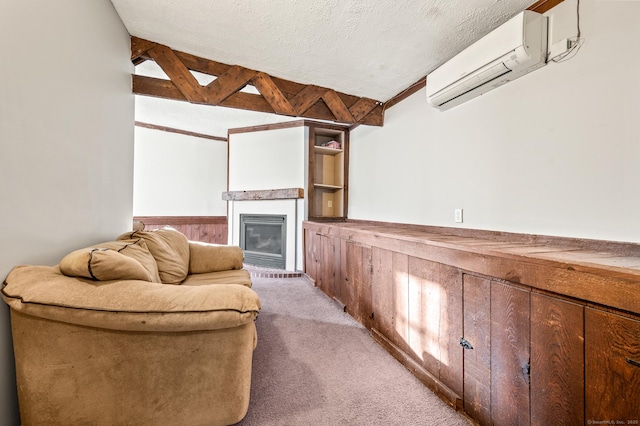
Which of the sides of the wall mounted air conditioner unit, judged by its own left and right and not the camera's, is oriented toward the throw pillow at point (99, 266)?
front

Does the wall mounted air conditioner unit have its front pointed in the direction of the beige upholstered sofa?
yes

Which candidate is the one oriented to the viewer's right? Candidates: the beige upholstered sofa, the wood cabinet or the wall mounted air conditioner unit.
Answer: the beige upholstered sofa

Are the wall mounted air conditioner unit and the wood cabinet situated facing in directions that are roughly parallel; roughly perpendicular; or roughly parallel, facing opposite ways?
roughly parallel

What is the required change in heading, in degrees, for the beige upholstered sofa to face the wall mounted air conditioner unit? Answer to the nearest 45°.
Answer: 0° — it already faces it

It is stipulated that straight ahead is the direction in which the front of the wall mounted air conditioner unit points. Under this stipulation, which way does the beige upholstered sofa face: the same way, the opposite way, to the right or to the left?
the opposite way

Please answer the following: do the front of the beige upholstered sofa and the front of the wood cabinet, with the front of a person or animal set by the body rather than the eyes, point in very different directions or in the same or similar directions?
very different directions

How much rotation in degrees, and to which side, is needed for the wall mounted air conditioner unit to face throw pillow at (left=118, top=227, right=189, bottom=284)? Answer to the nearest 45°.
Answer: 0° — it already faces it

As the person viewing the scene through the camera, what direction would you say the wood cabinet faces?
facing the viewer and to the left of the viewer

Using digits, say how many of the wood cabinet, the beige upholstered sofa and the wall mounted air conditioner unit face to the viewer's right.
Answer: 1

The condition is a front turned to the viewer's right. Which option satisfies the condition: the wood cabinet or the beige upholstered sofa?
the beige upholstered sofa

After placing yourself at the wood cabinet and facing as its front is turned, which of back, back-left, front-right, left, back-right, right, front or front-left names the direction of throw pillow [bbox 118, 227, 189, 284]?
front-right

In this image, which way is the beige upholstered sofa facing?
to the viewer's right

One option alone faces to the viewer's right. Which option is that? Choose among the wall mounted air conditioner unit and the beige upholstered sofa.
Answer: the beige upholstered sofa

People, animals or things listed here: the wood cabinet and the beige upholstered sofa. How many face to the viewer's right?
1
